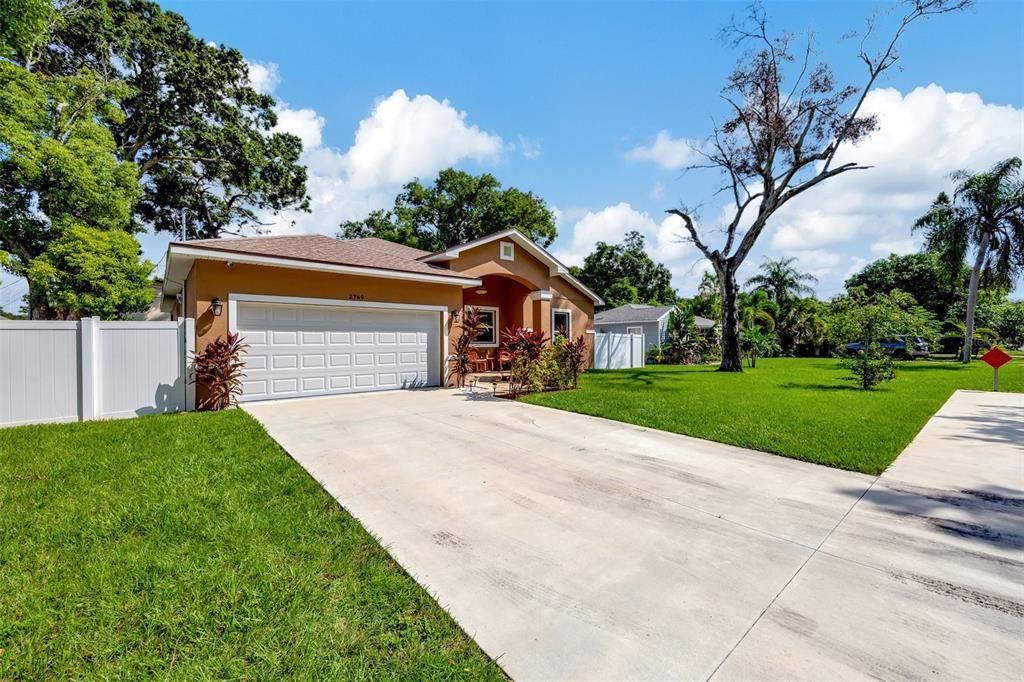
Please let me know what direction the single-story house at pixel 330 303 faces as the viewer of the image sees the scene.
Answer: facing the viewer and to the right of the viewer

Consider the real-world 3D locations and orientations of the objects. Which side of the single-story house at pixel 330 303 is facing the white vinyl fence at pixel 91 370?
right

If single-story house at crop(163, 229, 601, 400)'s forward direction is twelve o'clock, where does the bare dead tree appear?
The bare dead tree is roughly at 10 o'clock from the single-story house.

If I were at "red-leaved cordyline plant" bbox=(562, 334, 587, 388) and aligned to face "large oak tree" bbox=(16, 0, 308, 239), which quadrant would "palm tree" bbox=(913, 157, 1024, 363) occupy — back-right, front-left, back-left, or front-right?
back-right

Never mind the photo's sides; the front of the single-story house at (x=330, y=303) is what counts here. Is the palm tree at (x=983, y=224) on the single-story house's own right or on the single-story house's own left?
on the single-story house's own left

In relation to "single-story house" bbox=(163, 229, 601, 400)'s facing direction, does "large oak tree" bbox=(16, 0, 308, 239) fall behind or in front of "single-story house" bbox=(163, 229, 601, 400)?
behind

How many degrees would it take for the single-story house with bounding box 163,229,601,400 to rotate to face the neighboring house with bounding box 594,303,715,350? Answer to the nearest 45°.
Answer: approximately 90° to its left

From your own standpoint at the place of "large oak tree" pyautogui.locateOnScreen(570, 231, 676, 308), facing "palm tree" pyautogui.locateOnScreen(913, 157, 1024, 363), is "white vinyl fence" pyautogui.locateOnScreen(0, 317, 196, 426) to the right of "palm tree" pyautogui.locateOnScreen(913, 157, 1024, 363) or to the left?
right

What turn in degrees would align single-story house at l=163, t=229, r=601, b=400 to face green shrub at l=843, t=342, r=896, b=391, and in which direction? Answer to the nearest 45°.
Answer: approximately 45° to its left

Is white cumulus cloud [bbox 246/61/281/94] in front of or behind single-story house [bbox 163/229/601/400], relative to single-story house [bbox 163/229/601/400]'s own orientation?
behind

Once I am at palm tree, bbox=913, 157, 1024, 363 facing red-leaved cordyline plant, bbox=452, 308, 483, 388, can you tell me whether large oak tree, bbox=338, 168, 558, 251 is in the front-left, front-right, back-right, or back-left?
front-right

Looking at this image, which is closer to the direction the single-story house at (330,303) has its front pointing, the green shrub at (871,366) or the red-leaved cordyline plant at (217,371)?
the green shrub

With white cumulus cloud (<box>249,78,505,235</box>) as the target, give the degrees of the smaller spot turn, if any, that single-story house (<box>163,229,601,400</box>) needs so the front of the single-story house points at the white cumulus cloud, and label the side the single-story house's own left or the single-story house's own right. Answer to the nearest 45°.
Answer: approximately 135° to the single-story house's own left
